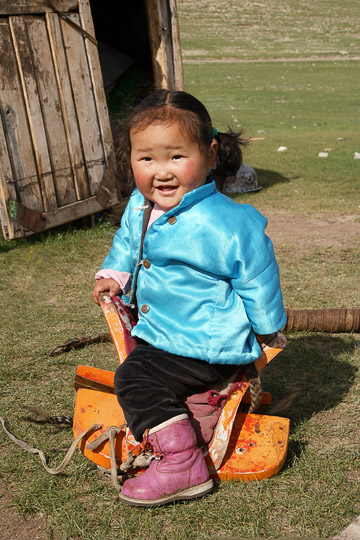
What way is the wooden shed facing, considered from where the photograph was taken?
facing the viewer and to the right of the viewer

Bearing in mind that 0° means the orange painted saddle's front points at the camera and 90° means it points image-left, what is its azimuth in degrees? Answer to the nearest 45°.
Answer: approximately 90°

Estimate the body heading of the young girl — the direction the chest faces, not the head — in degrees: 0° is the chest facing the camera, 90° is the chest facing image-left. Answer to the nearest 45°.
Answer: approximately 45°

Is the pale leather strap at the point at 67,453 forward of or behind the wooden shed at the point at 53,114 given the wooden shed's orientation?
forward
